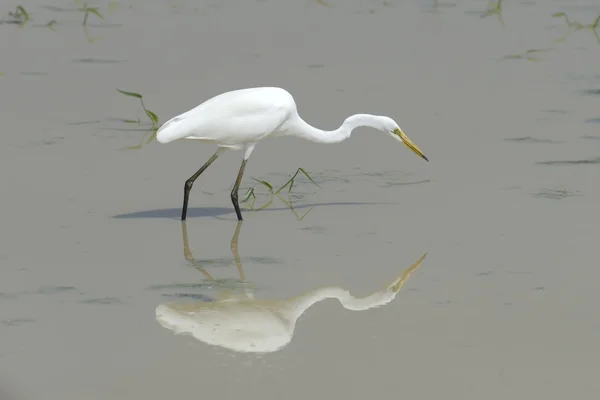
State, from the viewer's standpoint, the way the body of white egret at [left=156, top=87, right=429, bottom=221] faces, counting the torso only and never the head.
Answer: to the viewer's right

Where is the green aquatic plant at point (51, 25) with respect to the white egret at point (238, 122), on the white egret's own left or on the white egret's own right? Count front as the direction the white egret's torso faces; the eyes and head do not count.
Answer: on the white egret's own left

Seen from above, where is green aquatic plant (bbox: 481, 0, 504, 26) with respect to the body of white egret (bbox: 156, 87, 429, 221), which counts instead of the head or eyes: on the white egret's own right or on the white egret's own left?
on the white egret's own left

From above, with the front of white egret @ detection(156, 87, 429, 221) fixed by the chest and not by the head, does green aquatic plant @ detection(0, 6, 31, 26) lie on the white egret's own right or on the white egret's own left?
on the white egret's own left
